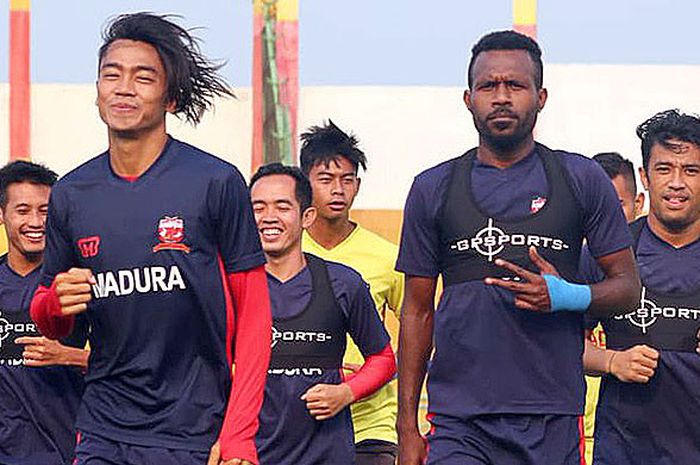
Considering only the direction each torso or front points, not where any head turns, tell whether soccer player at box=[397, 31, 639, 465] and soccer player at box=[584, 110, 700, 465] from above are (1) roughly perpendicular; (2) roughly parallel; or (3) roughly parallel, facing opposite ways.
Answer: roughly parallel

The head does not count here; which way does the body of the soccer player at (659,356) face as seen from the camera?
toward the camera

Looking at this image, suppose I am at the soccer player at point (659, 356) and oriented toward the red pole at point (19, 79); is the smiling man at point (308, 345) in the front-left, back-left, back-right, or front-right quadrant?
front-left

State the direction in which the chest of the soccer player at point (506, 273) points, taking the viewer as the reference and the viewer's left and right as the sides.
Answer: facing the viewer

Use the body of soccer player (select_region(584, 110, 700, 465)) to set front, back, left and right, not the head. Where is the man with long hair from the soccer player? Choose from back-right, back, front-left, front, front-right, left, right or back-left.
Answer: front-right

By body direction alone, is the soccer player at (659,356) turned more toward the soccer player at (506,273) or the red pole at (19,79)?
the soccer player

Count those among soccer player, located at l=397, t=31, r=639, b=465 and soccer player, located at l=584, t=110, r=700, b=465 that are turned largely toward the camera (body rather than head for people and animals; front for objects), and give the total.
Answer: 2

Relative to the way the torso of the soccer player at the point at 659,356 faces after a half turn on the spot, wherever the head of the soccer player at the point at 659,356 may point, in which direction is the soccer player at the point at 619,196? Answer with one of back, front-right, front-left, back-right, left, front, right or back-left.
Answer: front

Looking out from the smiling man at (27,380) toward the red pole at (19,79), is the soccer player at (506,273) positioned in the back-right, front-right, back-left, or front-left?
back-right

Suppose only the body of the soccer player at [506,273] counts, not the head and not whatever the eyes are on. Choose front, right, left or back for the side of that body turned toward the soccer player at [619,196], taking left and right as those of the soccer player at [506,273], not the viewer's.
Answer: back
